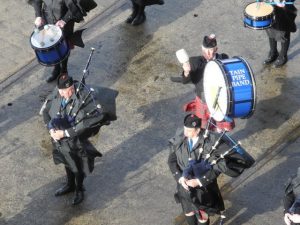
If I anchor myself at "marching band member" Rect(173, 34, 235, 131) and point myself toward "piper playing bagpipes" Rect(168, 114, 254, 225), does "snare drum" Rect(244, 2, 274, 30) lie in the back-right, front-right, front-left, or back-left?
back-left

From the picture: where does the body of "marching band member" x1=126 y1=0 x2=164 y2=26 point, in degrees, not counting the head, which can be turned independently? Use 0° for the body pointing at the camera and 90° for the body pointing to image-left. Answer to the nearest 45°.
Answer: approximately 45°

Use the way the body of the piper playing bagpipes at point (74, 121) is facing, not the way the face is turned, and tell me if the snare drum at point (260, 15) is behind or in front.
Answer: behind

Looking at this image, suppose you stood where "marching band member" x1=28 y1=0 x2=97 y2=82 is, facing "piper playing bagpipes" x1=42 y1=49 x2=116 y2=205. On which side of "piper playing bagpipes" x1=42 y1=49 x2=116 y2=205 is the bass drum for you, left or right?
left

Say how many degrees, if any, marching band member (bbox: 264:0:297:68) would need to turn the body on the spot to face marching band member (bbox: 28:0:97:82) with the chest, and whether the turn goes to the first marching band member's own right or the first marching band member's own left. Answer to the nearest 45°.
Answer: approximately 45° to the first marching band member's own right

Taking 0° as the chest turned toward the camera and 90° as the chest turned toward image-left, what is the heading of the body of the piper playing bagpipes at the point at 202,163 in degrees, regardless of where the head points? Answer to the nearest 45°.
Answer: approximately 45°

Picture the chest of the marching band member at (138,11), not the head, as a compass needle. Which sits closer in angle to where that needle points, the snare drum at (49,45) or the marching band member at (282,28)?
the snare drum

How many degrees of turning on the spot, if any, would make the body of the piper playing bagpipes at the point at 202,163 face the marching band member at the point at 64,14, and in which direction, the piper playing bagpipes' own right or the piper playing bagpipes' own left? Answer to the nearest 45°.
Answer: approximately 90° to the piper playing bagpipes' own right

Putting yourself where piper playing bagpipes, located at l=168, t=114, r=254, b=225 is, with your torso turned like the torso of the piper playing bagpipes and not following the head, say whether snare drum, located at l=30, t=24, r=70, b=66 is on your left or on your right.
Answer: on your right

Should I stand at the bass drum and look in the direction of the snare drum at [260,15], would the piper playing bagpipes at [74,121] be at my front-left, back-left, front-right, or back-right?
back-left
